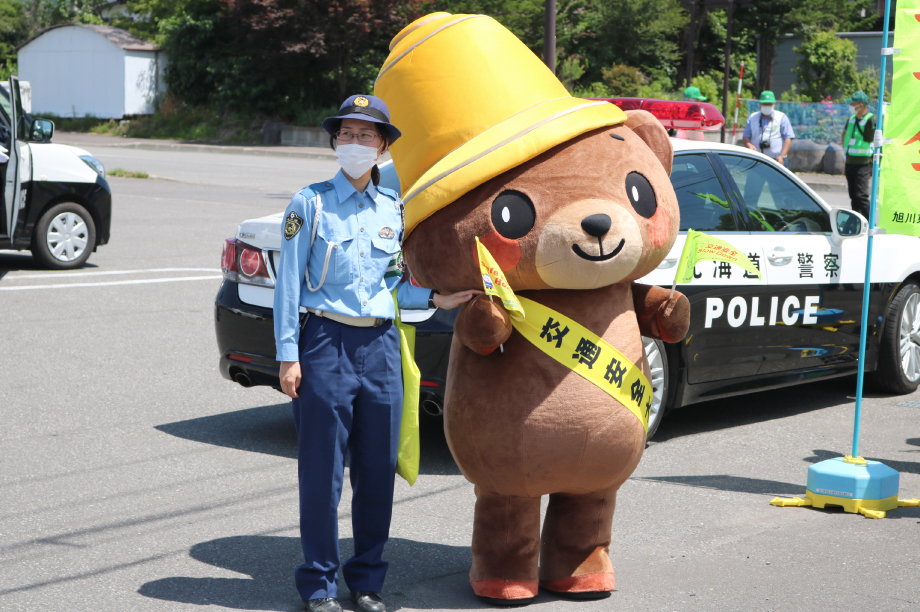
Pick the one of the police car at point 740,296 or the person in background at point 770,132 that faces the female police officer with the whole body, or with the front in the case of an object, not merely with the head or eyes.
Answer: the person in background

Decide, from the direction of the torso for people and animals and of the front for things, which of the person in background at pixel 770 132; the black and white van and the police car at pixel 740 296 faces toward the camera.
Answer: the person in background

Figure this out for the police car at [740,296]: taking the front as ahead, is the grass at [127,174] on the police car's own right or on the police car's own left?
on the police car's own left

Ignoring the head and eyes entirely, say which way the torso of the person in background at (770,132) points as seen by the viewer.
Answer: toward the camera

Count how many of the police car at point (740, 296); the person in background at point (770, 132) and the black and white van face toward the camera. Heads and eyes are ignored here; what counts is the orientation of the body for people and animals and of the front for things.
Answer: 1

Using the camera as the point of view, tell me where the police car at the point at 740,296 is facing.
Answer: facing away from the viewer and to the right of the viewer

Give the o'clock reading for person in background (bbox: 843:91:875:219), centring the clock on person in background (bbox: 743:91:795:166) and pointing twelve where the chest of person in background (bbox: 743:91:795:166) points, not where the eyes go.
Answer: person in background (bbox: 843:91:875:219) is roughly at 8 o'clock from person in background (bbox: 743:91:795:166).

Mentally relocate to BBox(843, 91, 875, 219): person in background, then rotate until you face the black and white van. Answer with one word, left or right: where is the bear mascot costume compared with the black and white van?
left

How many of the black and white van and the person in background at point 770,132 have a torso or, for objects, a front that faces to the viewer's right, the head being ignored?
1

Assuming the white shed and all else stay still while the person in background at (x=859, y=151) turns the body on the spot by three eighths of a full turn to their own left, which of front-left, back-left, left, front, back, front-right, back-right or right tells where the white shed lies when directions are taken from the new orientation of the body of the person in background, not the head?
back-left

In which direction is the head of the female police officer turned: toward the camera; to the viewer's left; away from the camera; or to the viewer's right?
toward the camera

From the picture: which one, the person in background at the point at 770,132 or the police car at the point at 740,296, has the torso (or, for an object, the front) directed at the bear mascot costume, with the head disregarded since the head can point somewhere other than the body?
the person in background

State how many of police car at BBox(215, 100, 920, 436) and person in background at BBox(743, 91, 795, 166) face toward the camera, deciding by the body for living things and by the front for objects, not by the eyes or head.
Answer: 1

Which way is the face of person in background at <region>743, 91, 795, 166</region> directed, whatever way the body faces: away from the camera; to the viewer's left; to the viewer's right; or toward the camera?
toward the camera

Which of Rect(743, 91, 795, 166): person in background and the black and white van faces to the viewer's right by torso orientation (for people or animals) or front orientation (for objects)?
the black and white van

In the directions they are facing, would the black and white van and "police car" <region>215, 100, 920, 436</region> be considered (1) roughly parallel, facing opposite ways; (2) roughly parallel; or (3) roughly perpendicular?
roughly parallel

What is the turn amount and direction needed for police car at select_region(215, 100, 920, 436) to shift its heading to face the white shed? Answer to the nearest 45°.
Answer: approximately 90° to its left

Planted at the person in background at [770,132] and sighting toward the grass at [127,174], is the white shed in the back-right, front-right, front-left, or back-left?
front-right

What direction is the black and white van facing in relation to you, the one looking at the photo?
facing to the right of the viewer
